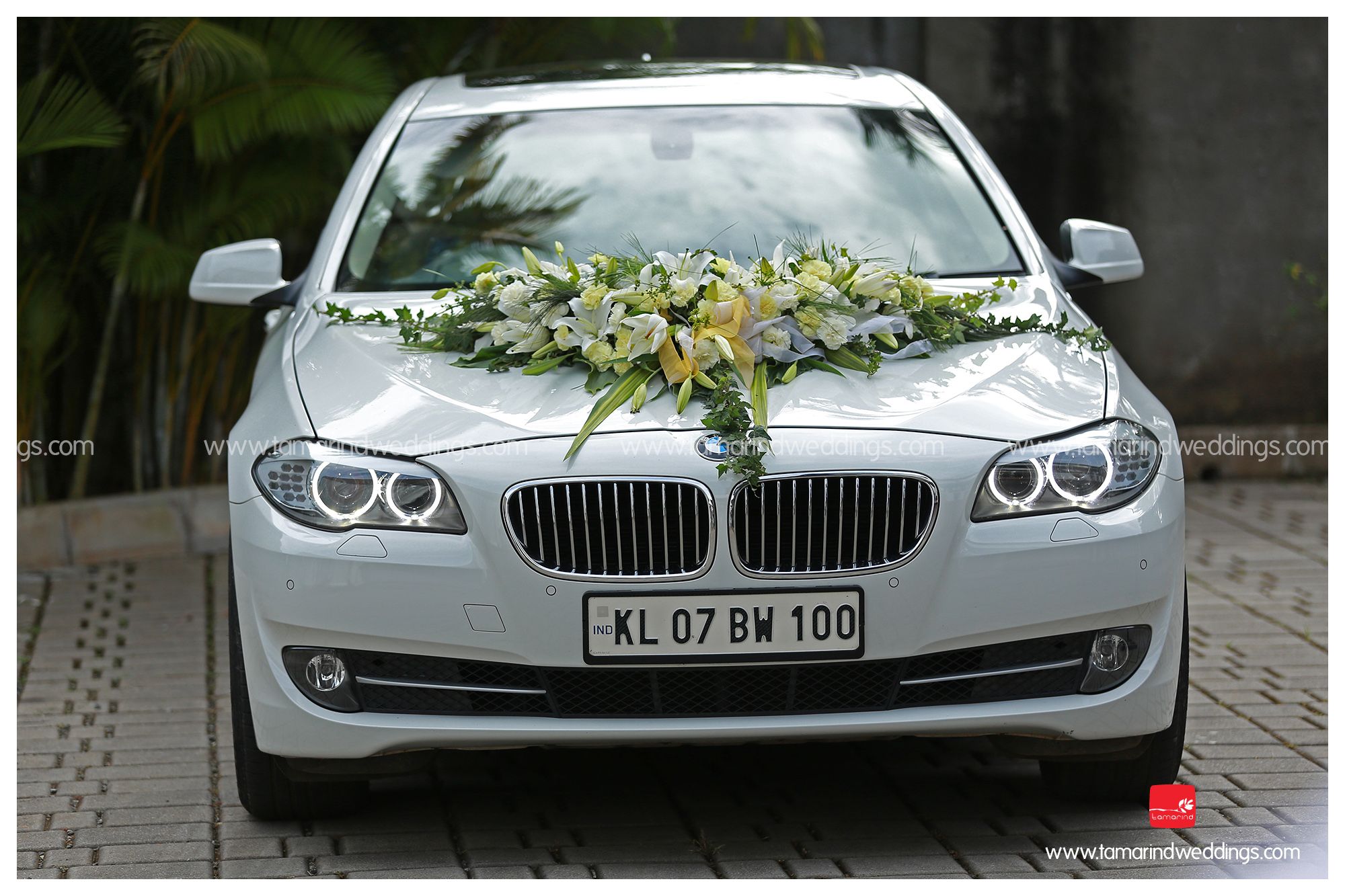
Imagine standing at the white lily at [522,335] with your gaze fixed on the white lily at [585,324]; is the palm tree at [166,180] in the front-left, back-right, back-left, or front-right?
back-left

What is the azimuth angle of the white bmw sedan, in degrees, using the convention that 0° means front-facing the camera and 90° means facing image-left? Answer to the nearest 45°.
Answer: approximately 0°
